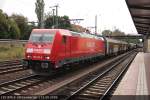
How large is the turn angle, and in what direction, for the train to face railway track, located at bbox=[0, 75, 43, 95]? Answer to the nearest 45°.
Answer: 0° — it already faces it

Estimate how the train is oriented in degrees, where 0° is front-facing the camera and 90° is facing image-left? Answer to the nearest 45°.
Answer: approximately 45°
